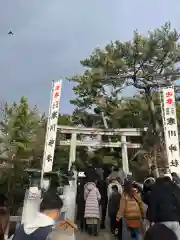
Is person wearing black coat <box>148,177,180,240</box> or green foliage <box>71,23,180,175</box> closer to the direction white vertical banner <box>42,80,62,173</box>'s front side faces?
the person wearing black coat

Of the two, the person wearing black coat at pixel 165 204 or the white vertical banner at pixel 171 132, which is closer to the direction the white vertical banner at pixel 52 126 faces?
the person wearing black coat

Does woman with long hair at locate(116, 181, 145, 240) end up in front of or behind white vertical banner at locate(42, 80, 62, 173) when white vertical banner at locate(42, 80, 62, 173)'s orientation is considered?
in front

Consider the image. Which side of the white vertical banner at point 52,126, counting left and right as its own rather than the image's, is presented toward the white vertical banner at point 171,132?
left

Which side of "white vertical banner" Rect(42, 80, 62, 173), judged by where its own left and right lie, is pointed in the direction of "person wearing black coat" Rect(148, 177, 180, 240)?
front

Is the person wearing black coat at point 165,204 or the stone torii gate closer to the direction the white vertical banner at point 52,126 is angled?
the person wearing black coat

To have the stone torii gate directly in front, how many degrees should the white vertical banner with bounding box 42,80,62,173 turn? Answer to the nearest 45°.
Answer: approximately 135° to its left

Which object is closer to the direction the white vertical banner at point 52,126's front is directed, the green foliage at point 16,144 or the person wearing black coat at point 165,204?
the person wearing black coat

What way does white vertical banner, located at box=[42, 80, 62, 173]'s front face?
toward the camera

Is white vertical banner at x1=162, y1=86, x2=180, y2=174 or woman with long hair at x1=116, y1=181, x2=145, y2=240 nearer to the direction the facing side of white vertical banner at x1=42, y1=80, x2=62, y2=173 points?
the woman with long hair
